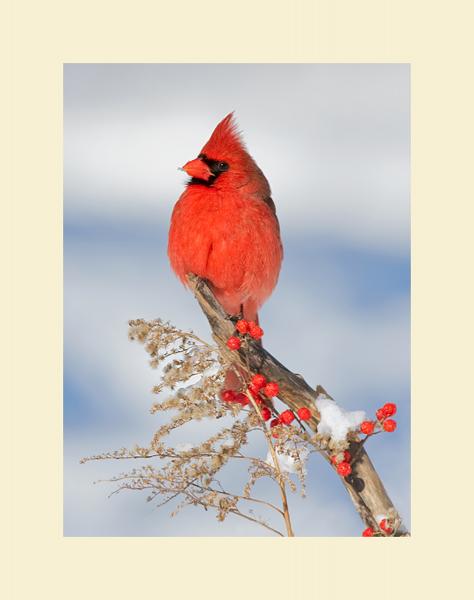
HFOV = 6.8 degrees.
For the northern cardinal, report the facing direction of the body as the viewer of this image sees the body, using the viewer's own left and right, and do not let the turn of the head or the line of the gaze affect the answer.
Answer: facing the viewer and to the left of the viewer
